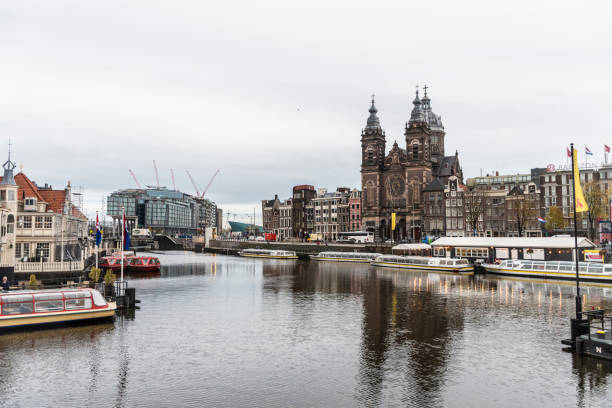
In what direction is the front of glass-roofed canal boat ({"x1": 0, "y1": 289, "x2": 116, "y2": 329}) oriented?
to the viewer's right
